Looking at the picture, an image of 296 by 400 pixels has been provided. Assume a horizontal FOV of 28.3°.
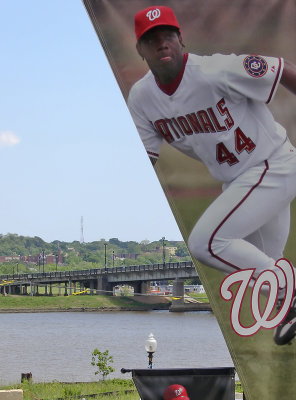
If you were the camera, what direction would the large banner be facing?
facing the viewer
